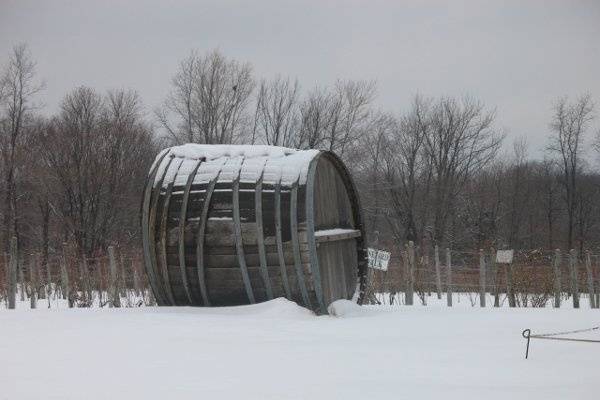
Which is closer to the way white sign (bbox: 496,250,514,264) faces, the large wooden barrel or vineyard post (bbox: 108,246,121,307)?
the large wooden barrel

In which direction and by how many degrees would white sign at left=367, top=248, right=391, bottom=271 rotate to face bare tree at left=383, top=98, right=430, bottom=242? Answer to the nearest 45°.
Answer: approximately 180°

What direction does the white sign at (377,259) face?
toward the camera

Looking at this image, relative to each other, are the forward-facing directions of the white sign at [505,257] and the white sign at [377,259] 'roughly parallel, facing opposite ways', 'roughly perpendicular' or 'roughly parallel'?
roughly parallel

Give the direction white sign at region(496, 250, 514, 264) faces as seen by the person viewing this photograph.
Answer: facing the viewer

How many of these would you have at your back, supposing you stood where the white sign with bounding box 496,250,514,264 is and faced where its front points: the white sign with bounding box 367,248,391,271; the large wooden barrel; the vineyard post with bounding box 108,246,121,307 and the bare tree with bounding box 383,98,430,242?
1

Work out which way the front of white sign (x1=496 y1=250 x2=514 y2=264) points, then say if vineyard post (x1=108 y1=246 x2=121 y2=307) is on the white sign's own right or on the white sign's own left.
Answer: on the white sign's own right

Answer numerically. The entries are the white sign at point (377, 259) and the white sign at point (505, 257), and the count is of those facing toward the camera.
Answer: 2

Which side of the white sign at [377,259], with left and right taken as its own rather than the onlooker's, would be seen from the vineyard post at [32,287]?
right

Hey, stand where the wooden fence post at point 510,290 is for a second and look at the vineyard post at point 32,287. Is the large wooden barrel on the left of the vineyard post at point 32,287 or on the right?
left
